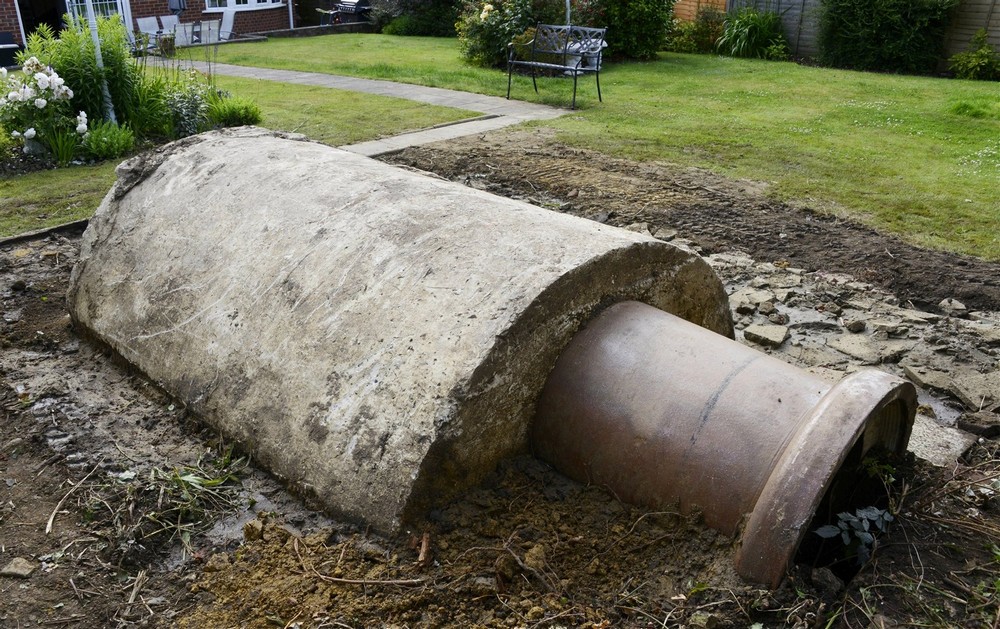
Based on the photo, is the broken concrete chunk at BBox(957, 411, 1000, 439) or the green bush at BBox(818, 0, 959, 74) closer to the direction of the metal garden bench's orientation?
the broken concrete chunk

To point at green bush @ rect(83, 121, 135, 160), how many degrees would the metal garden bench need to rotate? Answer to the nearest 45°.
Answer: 0° — it already faces it

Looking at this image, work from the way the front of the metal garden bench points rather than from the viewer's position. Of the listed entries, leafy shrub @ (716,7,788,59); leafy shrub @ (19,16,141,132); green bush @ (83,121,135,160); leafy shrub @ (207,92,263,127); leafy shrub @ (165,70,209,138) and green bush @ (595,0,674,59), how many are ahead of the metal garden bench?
4

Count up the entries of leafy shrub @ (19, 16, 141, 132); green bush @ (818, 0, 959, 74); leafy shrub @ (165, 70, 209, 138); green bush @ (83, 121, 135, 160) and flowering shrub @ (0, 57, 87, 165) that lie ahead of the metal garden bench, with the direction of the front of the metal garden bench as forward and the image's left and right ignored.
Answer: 4

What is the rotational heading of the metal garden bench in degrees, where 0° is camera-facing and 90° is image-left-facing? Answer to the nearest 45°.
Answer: approximately 45°

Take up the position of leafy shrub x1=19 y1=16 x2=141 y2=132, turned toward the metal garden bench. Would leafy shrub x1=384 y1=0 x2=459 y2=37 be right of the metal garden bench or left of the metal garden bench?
left

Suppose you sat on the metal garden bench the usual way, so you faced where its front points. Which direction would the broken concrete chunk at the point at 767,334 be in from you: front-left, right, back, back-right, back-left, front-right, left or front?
front-left

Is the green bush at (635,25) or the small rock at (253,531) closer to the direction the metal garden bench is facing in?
the small rock

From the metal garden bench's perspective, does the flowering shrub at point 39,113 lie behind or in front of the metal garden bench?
in front

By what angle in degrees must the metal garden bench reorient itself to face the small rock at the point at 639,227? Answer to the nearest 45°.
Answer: approximately 45° to its left

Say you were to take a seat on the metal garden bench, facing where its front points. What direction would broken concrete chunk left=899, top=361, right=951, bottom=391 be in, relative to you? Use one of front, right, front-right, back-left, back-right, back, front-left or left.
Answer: front-left

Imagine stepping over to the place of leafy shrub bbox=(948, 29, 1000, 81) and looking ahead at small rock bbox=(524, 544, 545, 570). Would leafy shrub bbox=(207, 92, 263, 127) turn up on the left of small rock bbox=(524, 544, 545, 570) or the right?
right

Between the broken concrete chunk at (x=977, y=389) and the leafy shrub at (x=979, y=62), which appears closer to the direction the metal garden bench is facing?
the broken concrete chunk

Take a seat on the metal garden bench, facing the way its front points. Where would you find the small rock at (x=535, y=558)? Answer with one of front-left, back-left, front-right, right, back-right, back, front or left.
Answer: front-left

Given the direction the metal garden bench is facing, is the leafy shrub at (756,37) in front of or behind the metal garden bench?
behind
